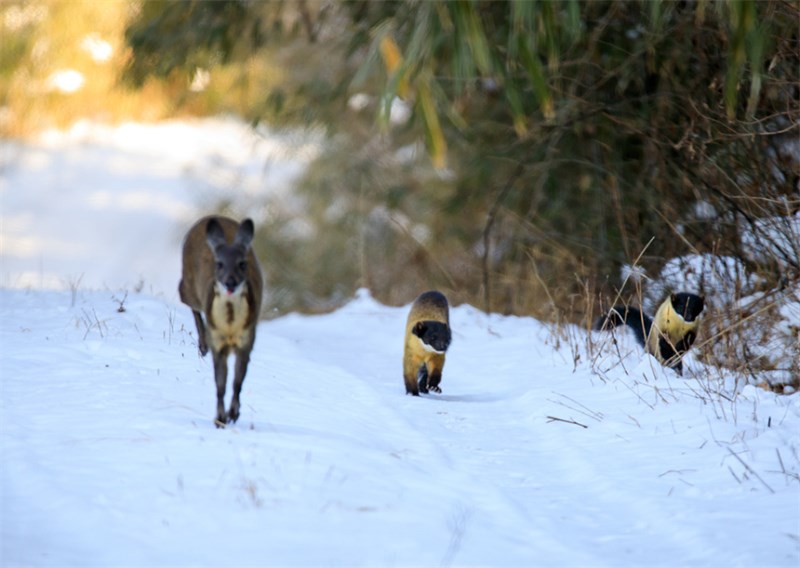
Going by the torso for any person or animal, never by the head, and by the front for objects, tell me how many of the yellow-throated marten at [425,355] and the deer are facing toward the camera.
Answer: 2

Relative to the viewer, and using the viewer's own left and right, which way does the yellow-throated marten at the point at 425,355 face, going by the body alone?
facing the viewer

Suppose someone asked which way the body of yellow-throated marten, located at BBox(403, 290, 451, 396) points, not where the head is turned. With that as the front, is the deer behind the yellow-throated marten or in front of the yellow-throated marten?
in front

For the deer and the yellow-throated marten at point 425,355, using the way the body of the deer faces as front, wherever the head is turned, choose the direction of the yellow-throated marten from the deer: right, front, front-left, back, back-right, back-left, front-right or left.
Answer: back-left

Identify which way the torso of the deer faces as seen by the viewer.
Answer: toward the camera

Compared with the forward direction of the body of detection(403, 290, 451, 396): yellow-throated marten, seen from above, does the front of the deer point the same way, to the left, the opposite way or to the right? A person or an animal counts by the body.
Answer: the same way
